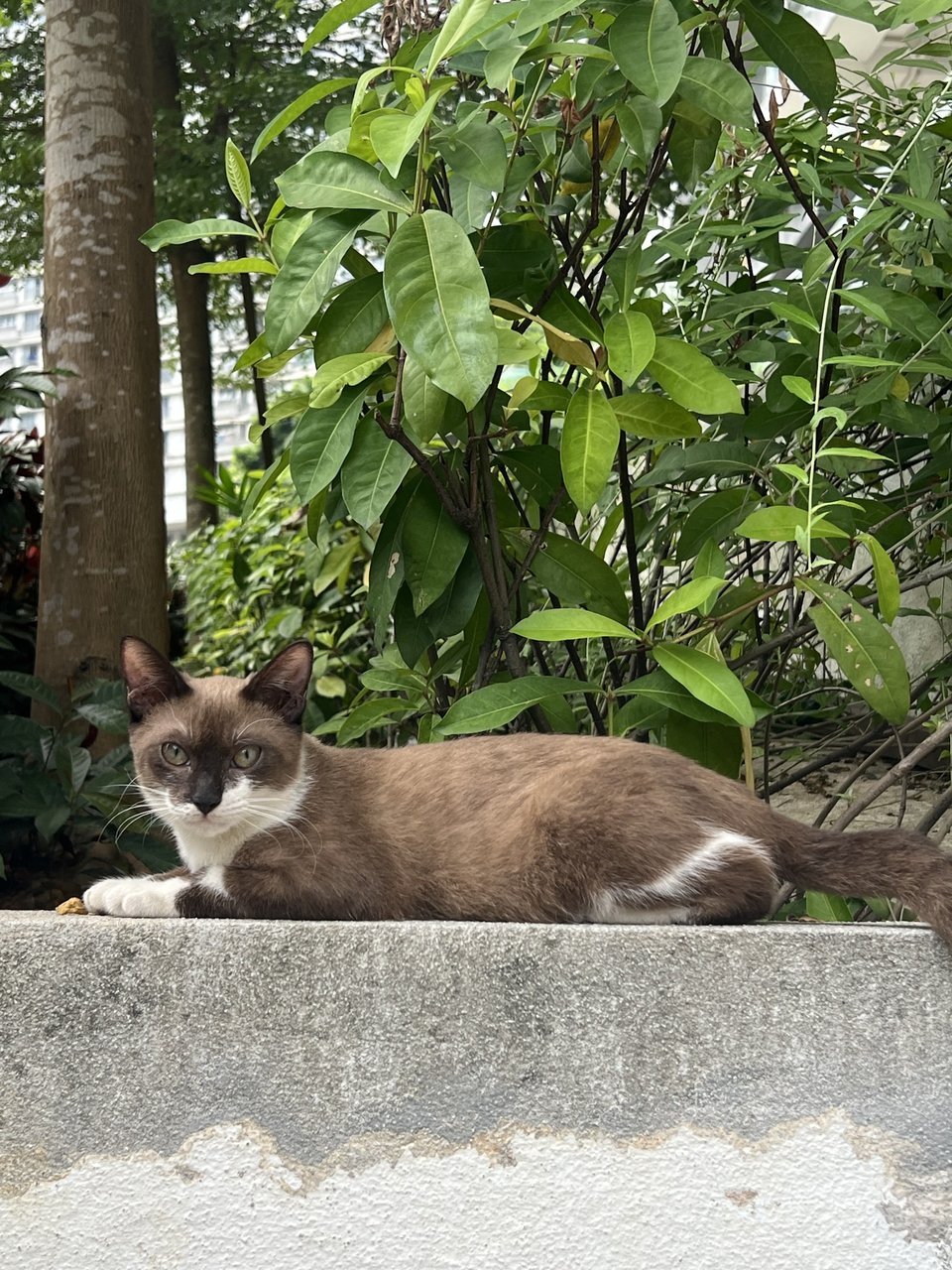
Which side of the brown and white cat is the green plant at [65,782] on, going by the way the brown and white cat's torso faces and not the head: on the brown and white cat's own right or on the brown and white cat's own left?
on the brown and white cat's own right

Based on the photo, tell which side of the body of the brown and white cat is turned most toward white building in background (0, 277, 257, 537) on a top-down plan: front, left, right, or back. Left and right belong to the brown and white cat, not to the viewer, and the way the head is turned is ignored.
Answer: right

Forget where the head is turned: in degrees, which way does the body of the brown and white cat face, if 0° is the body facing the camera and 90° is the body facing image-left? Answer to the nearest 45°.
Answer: approximately 90°

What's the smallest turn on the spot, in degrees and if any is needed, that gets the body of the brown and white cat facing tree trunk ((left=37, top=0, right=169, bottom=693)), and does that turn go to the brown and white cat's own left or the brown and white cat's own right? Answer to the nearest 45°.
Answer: approximately 45° to the brown and white cat's own right
